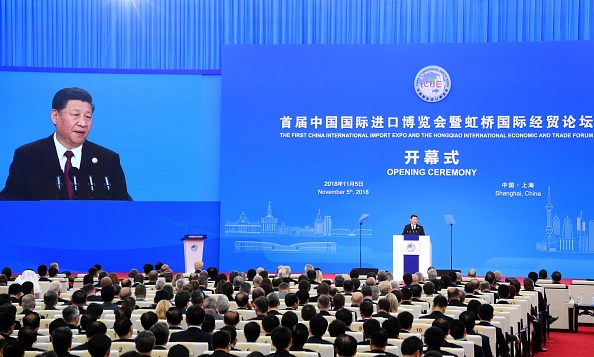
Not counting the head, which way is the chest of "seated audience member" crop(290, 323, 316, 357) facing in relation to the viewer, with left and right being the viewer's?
facing away from the viewer

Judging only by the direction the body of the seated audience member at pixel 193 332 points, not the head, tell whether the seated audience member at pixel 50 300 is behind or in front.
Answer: in front

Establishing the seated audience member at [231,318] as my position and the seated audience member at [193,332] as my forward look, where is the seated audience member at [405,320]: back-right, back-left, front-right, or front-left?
back-left

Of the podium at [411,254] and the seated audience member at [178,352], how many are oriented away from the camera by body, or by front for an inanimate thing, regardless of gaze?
1

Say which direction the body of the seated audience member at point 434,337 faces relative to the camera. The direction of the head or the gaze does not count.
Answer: away from the camera

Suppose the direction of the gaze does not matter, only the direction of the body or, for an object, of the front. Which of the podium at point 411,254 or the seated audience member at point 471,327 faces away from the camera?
the seated audience member

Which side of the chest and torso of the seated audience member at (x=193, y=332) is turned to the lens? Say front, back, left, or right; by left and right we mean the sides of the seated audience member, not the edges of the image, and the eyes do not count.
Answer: back

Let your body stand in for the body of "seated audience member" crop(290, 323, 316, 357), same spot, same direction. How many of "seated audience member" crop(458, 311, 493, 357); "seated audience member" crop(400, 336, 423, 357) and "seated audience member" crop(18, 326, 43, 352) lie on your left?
1

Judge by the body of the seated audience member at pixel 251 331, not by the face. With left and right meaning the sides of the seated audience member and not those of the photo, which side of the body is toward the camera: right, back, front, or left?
back

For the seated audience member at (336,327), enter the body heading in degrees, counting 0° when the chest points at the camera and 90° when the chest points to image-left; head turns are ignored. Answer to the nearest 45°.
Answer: approximately 180°

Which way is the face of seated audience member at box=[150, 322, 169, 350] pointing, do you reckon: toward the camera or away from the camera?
away from the camera

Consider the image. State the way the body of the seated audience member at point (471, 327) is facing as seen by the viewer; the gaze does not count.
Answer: away from the camera
